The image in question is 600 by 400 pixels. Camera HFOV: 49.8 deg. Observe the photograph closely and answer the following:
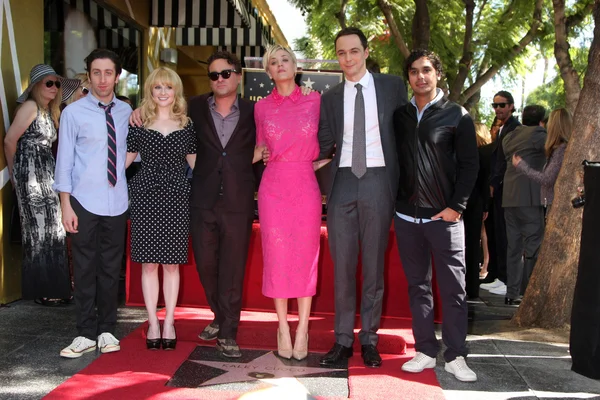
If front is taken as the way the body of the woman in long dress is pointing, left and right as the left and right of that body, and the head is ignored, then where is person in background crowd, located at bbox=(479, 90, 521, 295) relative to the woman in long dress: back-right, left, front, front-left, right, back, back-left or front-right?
front-left

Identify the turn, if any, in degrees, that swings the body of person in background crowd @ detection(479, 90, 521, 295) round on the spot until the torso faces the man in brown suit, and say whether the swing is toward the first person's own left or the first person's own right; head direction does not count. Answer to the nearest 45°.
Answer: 0° — they already face them

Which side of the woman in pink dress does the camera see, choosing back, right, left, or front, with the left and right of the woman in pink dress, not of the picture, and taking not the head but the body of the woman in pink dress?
front

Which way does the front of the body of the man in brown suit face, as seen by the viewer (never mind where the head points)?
toward the camera

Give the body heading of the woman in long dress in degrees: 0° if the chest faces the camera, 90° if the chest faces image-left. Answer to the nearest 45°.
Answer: approximately 315°

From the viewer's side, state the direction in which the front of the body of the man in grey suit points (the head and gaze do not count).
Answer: toward the camera

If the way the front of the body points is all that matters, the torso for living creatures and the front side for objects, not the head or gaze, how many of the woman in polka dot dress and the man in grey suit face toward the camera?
2

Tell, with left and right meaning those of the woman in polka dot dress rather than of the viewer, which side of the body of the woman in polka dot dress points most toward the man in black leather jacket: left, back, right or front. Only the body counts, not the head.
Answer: left

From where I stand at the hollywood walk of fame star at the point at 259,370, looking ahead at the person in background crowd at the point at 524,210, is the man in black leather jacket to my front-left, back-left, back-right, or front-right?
front-right
